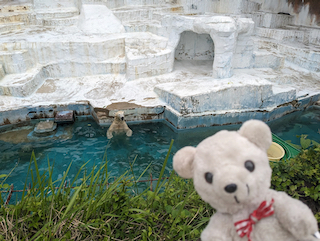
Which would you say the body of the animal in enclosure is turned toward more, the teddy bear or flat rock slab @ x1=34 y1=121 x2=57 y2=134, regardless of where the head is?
the teddy bear

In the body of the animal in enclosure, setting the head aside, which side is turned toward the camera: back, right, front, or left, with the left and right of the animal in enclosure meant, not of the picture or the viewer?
front

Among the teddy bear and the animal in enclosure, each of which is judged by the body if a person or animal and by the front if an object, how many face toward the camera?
2

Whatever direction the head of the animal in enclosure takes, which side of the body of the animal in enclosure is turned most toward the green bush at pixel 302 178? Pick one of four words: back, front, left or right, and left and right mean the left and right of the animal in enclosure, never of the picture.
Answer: front

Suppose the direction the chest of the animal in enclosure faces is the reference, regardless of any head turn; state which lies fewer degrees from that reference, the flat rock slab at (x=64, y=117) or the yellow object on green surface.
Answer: the yellow object on green surface

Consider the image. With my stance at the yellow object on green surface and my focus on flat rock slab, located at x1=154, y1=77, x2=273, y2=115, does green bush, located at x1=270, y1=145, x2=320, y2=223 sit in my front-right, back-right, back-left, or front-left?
back-left

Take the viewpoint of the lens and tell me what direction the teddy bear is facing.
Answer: facing the viewer

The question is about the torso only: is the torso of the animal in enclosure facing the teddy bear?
yes

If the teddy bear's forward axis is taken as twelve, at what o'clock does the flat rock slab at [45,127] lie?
The flat rock slab is roughly at 4 o'clock from the teddy bear.

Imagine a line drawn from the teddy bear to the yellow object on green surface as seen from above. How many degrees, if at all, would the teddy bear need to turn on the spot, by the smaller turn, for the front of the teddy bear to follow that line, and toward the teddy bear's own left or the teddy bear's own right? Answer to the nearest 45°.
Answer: approximately 180°
